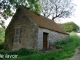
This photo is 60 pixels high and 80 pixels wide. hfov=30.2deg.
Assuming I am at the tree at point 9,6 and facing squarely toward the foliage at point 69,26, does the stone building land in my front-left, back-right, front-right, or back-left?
front-right

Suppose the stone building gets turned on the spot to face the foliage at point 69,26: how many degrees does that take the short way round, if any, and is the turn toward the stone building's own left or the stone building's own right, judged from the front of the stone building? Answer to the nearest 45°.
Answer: approximately 90° to the stone building's own left

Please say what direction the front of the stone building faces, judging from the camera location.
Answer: facing the viewer and to the right of the viewer
